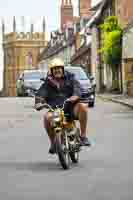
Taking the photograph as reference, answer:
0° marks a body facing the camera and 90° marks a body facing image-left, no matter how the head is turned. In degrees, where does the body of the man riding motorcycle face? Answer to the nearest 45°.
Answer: approximately 0°

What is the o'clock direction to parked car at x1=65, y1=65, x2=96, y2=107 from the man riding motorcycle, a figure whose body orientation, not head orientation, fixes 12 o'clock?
The parked car is roughly at 6 o'clock from the man riding motorcycle.
